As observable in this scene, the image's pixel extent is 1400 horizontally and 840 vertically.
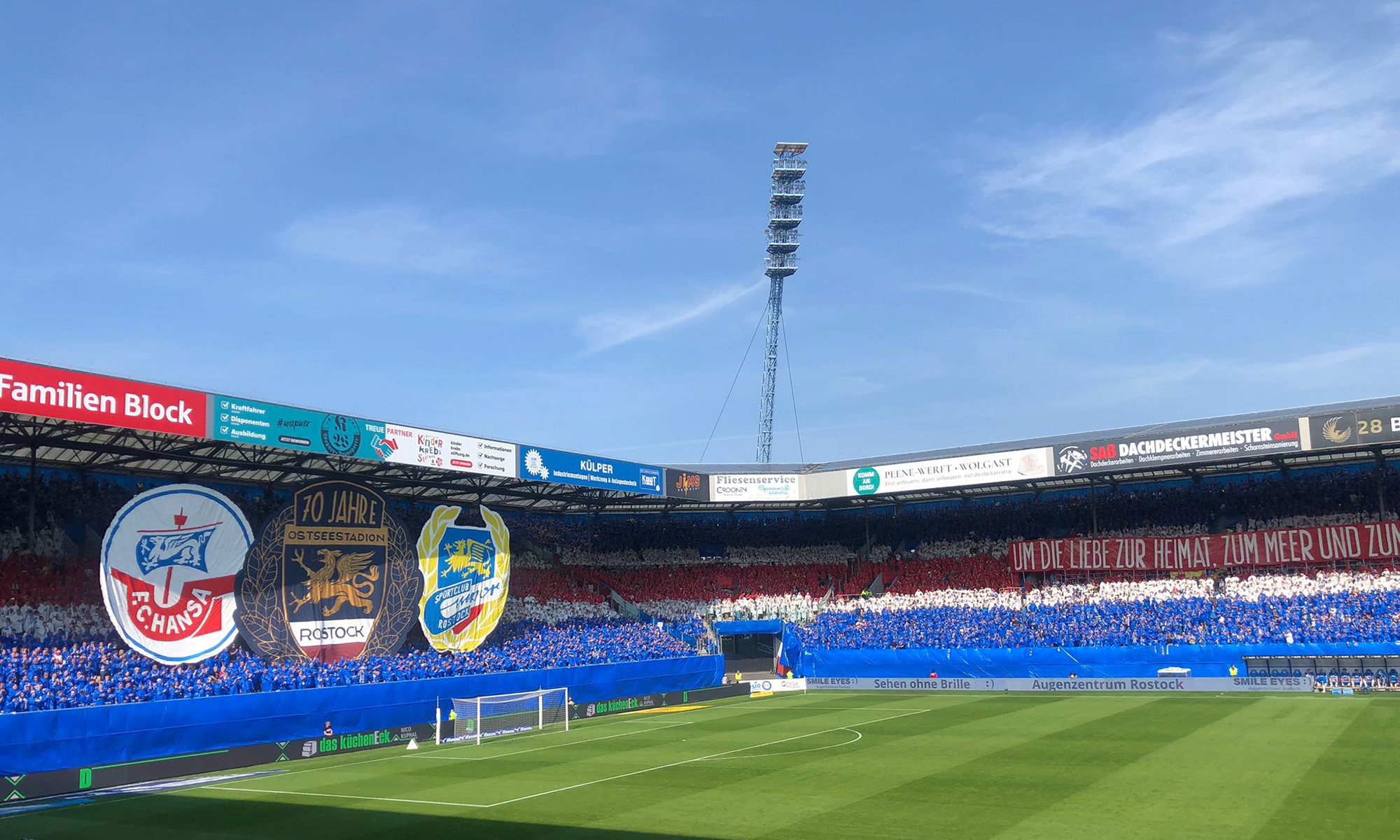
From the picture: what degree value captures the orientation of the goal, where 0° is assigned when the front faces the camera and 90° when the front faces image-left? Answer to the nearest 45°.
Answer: approximately 315°

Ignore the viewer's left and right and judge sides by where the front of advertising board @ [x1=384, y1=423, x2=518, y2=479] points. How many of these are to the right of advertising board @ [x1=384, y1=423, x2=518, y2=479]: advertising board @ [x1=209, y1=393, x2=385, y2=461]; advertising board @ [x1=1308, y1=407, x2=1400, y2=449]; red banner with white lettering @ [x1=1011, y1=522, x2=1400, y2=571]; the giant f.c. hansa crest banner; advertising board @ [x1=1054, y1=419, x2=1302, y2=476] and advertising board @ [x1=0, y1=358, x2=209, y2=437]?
3

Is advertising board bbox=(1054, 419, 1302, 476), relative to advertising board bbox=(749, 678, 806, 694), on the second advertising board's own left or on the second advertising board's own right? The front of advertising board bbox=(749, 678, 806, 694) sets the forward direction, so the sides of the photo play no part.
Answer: on the second advertising board's own left

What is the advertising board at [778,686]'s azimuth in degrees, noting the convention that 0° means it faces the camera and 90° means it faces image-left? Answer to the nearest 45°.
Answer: approximately 0°

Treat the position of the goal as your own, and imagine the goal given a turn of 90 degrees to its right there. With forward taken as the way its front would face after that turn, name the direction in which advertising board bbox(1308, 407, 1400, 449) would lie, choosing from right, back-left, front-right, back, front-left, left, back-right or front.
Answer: back-left

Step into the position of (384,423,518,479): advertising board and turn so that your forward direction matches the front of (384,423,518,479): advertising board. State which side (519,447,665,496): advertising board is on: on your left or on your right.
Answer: on your left

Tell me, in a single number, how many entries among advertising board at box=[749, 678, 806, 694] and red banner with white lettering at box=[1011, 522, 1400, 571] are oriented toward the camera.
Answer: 2

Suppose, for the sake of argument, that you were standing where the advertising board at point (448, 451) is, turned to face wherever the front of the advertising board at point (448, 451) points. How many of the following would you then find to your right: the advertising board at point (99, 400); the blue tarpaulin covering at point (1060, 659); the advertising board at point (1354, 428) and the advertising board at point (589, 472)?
1

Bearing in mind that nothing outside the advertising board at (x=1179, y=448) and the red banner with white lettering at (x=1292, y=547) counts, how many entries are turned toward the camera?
2

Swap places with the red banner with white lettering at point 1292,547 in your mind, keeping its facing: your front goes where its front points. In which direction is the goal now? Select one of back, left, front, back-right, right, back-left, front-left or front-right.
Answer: front-right

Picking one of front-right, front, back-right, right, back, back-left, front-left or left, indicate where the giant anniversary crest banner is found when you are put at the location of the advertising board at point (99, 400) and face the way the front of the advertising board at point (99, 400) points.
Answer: left

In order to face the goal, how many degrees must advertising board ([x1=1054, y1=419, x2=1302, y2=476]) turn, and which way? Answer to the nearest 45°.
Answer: approximately 45° to its right

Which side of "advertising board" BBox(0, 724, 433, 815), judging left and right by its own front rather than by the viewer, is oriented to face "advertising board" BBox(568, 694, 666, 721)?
left
